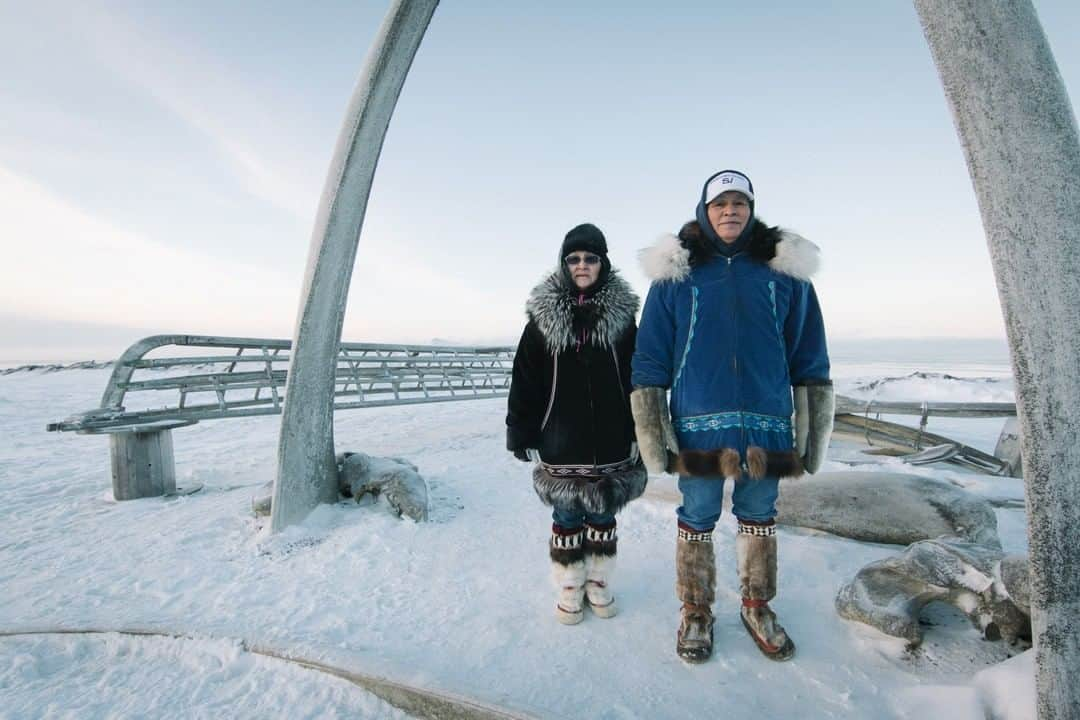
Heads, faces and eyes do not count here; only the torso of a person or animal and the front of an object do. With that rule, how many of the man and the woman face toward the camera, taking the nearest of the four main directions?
2

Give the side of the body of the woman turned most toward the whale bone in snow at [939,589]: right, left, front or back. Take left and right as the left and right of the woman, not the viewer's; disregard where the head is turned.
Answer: left

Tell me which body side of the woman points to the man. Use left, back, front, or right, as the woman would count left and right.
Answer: left

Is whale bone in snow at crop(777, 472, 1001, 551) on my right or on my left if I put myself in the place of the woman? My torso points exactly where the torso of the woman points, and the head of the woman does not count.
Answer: on my left

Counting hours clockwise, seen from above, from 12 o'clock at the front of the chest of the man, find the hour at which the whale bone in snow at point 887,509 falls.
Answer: The whale bone in snow is roughly at 7 o'clock from the man.

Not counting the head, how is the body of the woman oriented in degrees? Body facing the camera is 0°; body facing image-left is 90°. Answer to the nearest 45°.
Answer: approximately 0°

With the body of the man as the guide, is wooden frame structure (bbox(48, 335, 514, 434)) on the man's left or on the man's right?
on the man's right

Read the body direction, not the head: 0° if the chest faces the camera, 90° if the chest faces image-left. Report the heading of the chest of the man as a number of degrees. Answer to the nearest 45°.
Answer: approximately 0°
